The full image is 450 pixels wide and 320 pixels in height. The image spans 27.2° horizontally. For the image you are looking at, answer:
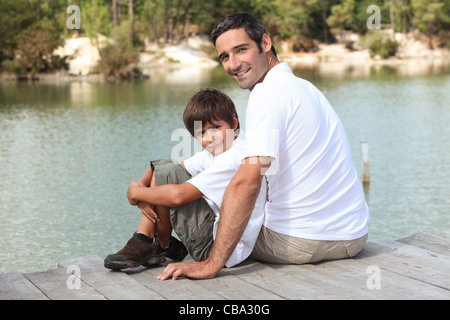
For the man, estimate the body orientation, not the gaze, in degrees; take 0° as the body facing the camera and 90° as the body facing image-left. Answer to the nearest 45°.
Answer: approximately 135°

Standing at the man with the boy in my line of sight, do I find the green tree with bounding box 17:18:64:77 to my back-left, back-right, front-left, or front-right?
front-right

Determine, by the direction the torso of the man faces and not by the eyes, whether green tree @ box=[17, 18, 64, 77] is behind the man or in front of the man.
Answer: in front
